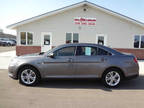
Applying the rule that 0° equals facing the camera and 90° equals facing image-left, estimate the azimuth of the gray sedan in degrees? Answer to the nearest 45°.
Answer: approximately 90°

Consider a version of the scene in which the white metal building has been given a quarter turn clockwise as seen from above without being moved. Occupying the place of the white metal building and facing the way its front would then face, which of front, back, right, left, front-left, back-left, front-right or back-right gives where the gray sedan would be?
left

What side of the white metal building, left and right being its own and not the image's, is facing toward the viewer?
front
